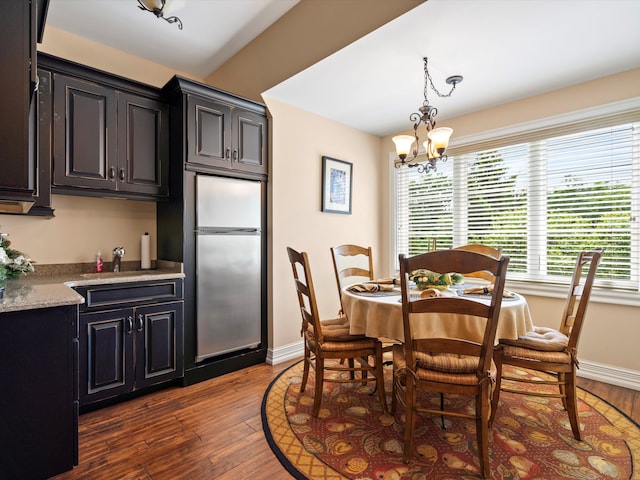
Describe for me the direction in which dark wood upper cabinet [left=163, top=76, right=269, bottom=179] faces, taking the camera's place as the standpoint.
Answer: facing the viewer and to the right of the viewer

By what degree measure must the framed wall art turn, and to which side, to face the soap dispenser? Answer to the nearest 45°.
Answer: approximately 90° to its right

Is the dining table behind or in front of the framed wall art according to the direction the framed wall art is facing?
in front

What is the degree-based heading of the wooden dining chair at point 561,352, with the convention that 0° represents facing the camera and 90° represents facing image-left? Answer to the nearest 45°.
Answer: approximately 90°

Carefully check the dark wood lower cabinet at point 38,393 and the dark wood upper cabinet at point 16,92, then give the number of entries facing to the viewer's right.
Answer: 2

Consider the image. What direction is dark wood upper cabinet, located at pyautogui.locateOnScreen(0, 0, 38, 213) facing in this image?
to the viewer's right

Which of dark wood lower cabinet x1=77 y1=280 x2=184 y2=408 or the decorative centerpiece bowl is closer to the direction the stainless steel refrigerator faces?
the decorative centerpiece bowl

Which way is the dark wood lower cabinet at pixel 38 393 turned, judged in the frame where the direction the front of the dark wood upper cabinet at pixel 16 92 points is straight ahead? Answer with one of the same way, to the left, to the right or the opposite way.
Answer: the same way

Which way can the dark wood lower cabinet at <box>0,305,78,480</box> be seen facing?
to the viewer's right

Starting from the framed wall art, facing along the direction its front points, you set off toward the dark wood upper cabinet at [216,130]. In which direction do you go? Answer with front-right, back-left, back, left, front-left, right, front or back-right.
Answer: right

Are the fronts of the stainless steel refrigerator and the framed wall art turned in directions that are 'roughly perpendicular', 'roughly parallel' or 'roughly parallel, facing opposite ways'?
roughly parallel

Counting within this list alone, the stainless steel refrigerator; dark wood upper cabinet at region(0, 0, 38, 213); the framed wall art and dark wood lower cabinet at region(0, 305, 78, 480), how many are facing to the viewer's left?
0

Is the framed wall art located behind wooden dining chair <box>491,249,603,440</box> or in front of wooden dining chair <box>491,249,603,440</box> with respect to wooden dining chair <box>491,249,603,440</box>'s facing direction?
in front
